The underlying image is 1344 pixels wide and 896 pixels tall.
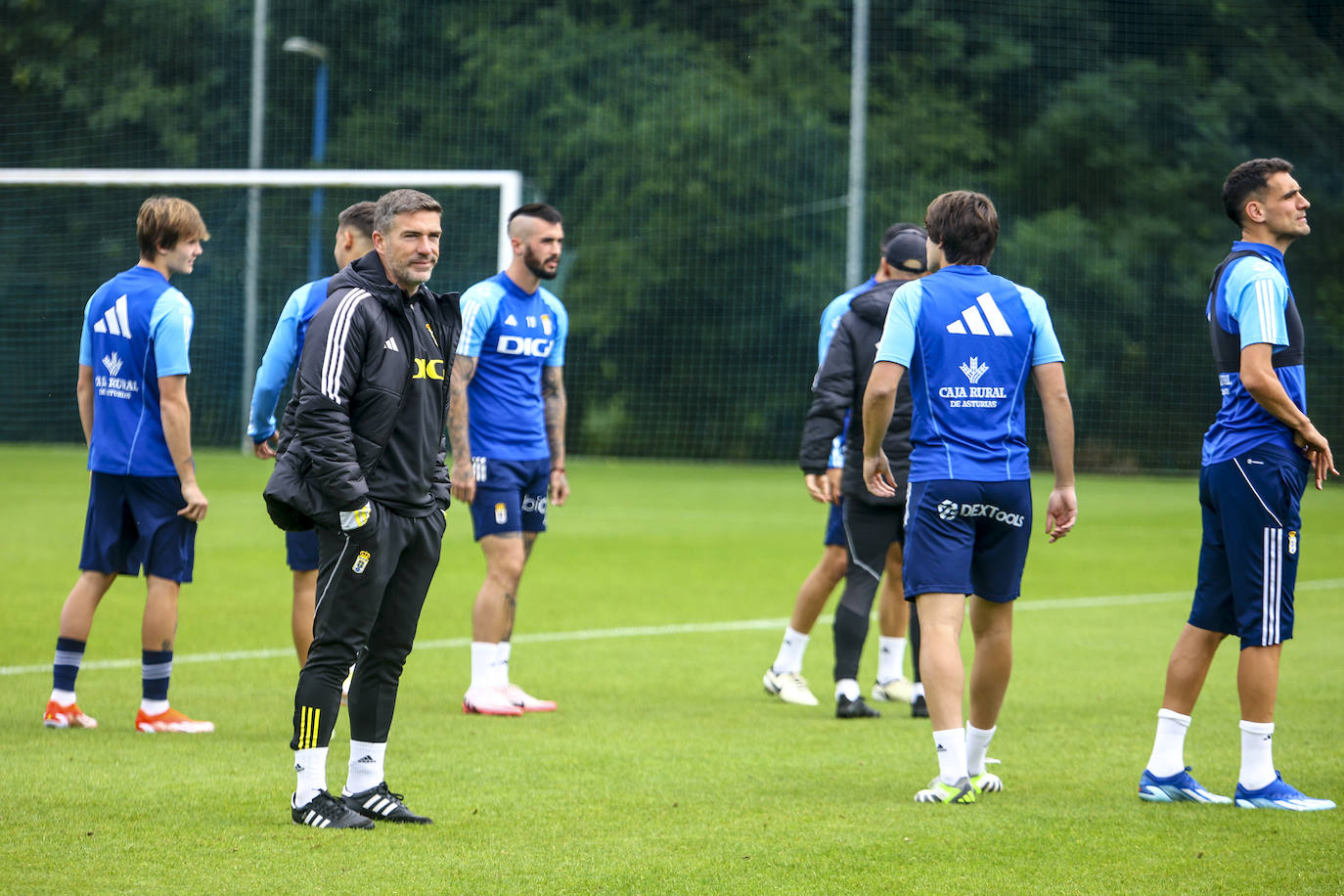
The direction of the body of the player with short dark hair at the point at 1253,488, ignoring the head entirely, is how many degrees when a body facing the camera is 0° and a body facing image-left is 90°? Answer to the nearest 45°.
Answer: approximately 270°

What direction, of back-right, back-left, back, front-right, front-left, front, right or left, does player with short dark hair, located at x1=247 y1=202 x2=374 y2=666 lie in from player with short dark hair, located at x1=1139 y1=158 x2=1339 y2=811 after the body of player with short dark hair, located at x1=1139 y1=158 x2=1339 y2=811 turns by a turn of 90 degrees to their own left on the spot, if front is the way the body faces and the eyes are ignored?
left

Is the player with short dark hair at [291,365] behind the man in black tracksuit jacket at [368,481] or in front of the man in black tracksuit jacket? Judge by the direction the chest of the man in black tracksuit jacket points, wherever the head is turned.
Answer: behind

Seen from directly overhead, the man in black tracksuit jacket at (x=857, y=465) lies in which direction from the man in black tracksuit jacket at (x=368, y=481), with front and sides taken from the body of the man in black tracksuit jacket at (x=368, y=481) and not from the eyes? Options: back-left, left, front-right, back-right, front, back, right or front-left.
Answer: left

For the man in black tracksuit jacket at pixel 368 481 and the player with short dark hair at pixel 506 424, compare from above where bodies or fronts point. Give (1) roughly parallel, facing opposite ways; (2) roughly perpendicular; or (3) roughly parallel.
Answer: roughly parallel

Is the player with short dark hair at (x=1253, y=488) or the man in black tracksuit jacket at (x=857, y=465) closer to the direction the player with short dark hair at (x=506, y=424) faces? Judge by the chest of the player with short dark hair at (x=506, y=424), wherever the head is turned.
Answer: the player with short dark hair

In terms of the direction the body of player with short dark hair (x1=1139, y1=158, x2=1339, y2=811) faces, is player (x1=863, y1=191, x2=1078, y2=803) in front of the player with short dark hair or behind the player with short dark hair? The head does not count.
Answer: behind

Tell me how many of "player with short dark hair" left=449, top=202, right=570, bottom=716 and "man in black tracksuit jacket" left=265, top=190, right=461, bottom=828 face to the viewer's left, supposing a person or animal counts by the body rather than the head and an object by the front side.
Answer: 0

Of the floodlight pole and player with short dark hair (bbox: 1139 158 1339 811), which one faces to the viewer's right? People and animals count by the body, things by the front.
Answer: the player with short dark hair

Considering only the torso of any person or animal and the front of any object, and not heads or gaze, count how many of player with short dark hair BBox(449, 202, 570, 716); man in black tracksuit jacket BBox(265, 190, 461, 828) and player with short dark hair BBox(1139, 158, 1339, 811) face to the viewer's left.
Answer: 0

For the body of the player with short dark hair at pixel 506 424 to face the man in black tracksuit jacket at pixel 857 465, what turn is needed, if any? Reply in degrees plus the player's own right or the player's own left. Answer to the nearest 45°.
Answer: approximately 45° to the player's own left

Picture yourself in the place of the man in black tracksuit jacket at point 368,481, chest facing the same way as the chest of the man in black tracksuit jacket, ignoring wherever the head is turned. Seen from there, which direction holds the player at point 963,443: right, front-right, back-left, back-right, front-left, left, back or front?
front-left

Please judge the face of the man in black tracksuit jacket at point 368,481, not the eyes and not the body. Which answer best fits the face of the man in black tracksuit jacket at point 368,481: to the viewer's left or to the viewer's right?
to the viewer's right

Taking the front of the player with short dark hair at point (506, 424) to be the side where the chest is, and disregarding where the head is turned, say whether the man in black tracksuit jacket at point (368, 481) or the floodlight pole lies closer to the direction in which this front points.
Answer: the man in black tracksuit jacket

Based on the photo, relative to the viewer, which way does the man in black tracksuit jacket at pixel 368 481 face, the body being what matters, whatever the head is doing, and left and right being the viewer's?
facing the viewer and to the right of the viewer
